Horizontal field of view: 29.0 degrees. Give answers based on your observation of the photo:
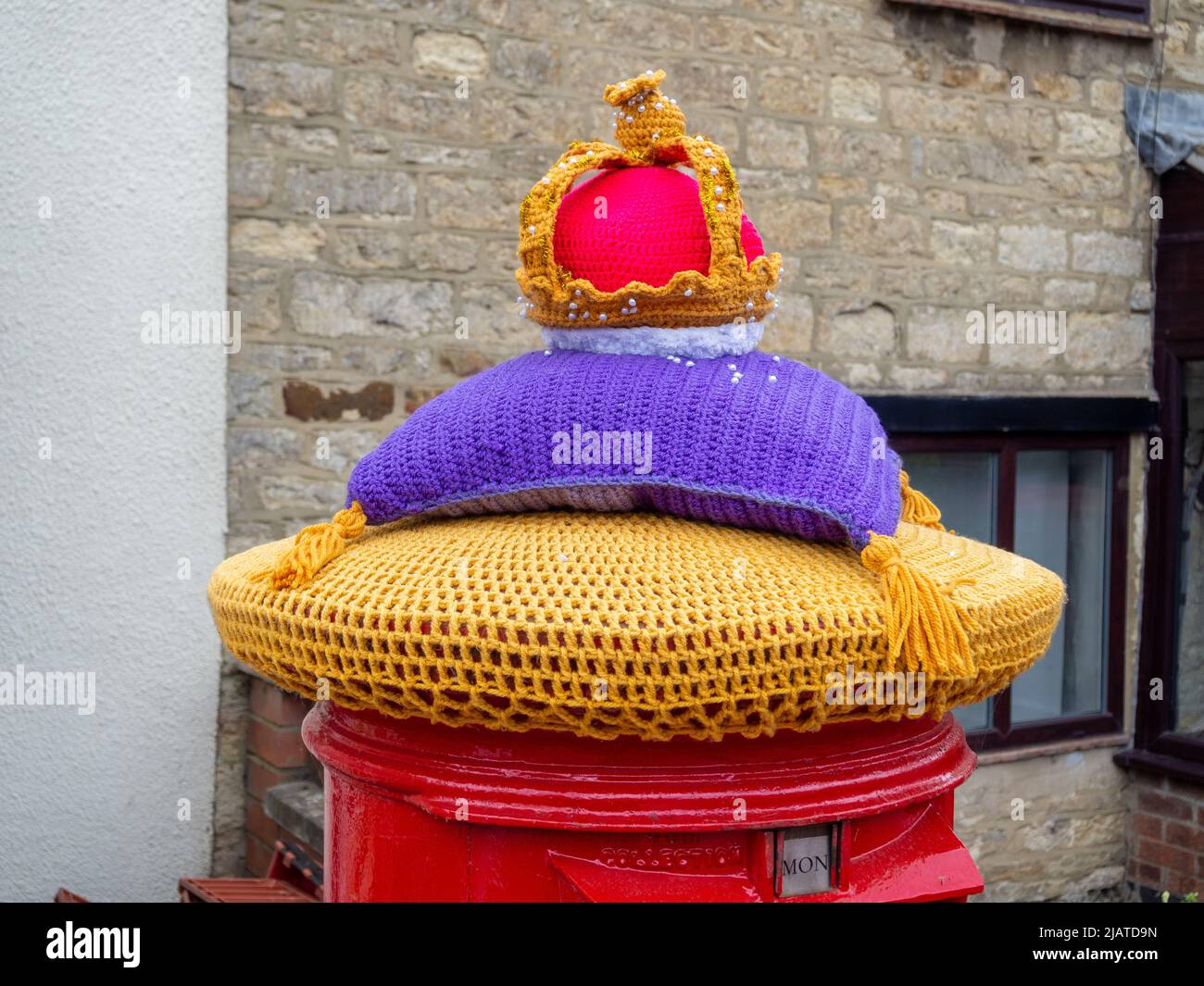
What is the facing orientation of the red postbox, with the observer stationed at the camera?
facing the viewer and to the right of the viewer

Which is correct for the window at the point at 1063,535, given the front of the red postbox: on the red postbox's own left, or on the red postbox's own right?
on the red postbox's own left
